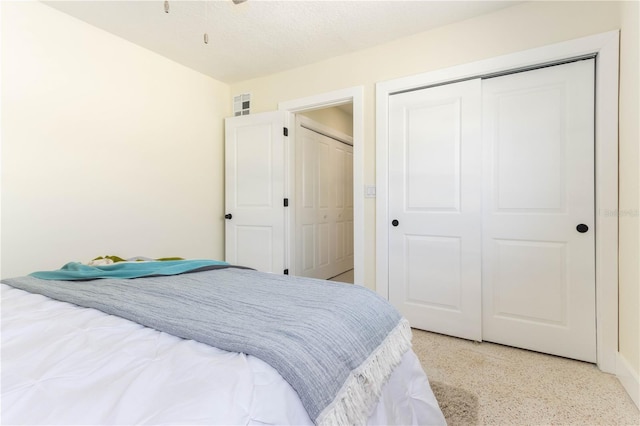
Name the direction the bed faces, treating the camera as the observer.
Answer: facing away from the viewer and to the right of the viewer

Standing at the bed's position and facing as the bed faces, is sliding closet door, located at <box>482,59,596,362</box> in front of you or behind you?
in front

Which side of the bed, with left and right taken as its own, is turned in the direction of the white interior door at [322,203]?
front

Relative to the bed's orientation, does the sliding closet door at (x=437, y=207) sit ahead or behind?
ahead

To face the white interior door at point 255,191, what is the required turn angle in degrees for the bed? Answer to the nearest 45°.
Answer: approximately 45° to its left
